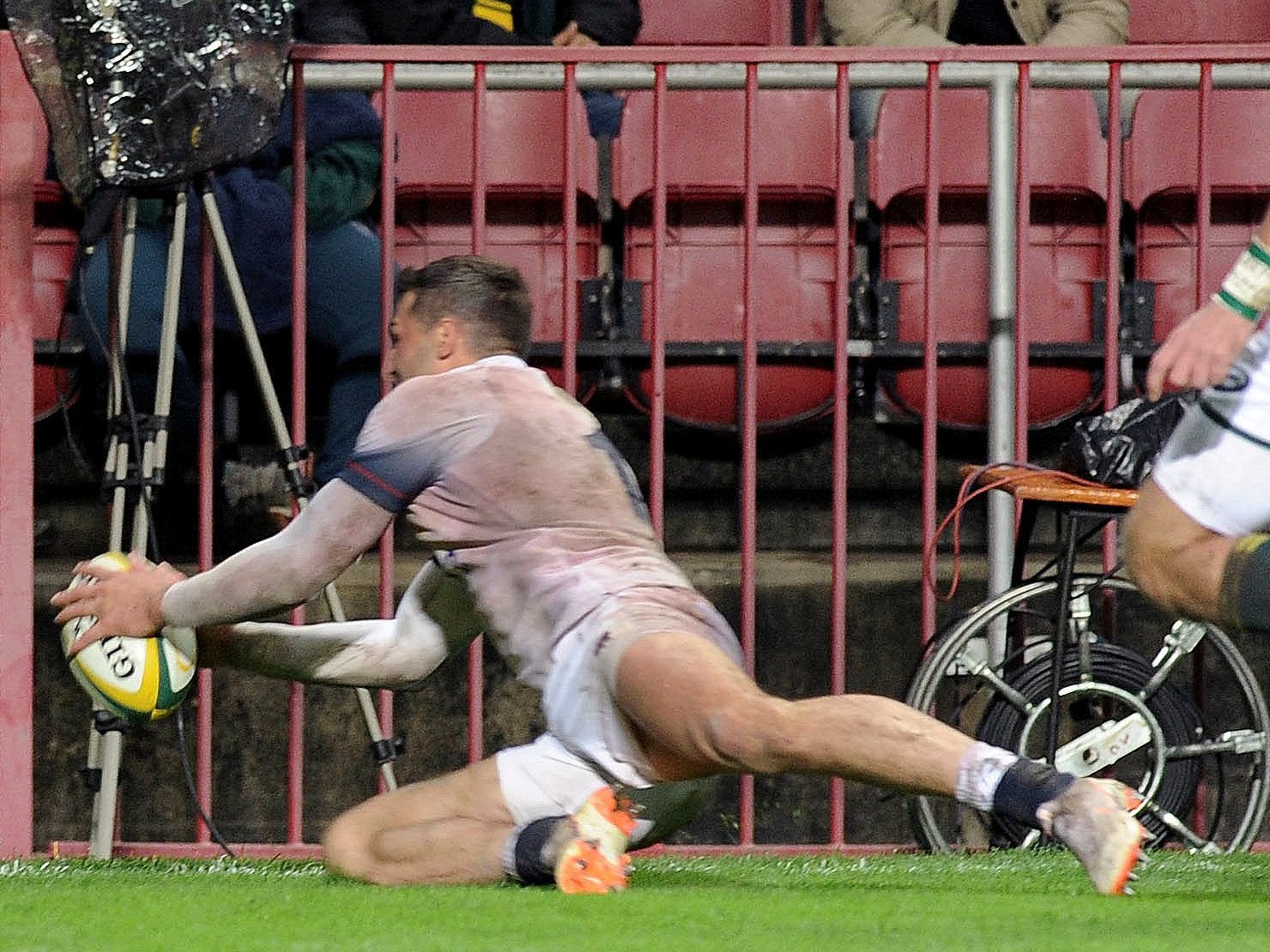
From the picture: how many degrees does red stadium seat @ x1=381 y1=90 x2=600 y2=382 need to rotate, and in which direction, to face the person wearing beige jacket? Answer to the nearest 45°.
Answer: approximately 90° to its left

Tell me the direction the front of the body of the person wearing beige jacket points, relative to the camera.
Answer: toward the camera

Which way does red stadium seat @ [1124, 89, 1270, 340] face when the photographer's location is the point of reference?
facing the viewer

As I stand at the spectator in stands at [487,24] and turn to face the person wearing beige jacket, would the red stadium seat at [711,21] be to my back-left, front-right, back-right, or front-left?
front-left

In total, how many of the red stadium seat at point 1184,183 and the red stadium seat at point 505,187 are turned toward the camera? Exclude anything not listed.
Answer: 2

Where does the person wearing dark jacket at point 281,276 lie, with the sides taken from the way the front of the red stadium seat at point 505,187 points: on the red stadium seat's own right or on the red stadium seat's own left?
on the red stadium seat's own right

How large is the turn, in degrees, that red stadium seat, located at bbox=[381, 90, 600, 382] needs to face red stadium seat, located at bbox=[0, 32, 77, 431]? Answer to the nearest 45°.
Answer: approximately 90° to its right

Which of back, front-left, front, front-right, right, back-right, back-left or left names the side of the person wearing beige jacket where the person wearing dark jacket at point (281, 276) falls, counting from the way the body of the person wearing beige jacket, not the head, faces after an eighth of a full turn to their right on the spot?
front
